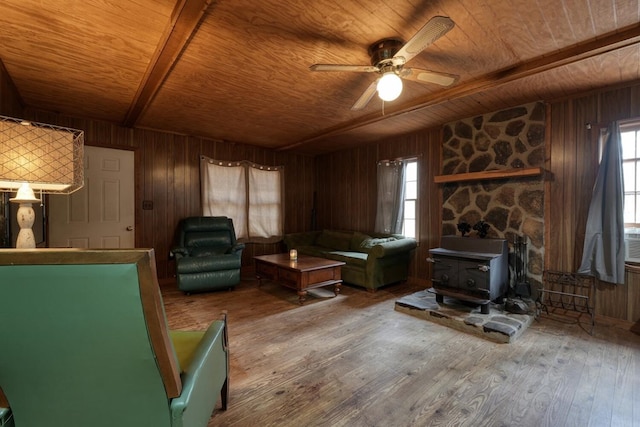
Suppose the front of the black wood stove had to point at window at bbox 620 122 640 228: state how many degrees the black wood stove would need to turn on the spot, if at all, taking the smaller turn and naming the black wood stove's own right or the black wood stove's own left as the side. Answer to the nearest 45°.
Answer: approximately 135° to the black wood stove's own left

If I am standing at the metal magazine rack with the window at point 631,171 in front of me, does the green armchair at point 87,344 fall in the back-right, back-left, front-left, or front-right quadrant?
back-right

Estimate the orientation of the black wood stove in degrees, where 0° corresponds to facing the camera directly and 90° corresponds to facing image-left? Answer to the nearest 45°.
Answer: approximately 45°

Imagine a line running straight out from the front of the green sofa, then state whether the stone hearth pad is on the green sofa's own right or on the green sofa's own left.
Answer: on the green sofa's own left

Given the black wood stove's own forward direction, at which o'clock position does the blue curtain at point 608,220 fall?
The blue curtain is roughly at 7 o'clock from the black wood stove.

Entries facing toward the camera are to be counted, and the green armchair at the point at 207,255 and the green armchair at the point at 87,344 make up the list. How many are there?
1

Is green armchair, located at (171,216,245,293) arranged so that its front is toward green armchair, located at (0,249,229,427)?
yes

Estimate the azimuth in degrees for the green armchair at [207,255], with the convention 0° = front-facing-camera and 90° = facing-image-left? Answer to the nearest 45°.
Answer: approximately 0°

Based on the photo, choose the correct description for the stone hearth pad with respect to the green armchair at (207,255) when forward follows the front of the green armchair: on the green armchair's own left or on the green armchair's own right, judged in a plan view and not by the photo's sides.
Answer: on the green armchair's own left

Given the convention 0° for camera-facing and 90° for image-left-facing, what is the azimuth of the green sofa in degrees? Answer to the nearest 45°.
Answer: approximately 45°

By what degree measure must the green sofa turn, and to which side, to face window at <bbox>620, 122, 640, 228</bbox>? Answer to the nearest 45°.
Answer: approximately 90° to its left

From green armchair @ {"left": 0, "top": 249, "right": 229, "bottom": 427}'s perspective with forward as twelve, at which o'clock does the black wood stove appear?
The black wood stove is roughly at 1 o'clock from the green armchair.

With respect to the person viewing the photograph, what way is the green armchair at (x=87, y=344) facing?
facing away from the viewer and to the right of the viewer

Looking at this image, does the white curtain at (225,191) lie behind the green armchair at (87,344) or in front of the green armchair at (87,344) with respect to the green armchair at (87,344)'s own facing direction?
in front

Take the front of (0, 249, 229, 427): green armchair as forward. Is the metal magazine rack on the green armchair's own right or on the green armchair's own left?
on the green armchair's own right
